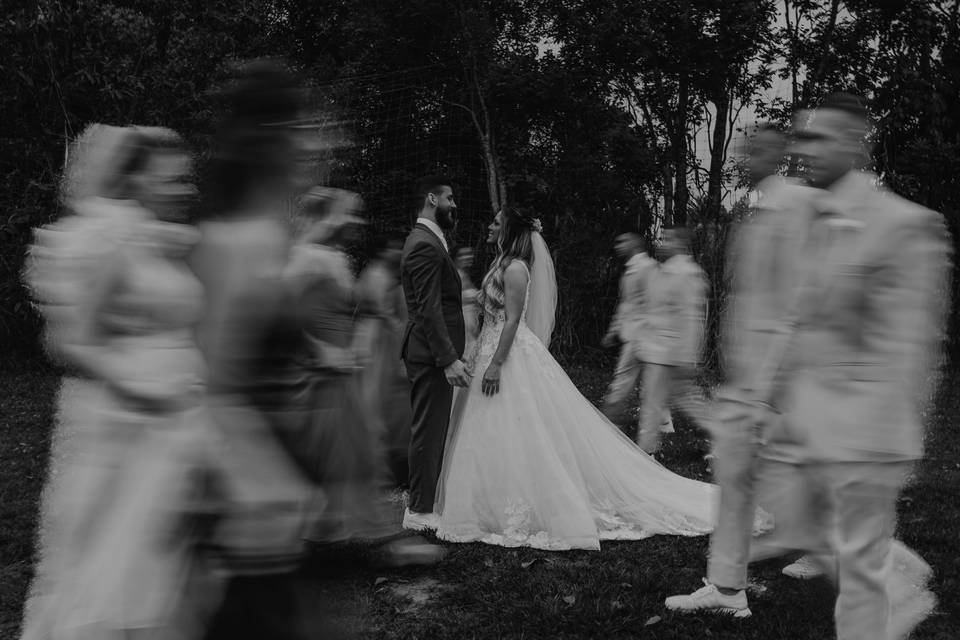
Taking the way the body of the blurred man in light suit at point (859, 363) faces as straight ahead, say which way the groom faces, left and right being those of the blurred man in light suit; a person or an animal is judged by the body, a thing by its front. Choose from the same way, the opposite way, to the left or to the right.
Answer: the opposite way

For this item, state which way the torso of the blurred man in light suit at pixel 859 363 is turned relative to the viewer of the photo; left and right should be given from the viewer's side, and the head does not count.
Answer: facing the viewer and to the left of the viewer

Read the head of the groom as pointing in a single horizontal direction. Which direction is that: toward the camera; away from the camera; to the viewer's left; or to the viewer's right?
to the viewer's right

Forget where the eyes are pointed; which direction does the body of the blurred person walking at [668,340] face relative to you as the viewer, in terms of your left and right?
facing to the left of the viewer

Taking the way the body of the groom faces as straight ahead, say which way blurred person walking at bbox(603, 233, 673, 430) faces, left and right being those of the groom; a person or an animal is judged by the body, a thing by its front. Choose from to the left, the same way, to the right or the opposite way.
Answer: the opposite way

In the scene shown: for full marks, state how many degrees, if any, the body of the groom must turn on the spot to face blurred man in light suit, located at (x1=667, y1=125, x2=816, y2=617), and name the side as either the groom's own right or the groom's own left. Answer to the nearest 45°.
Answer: approximately 45° to the groom's own right

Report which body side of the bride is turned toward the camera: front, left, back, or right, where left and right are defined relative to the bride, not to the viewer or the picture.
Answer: left

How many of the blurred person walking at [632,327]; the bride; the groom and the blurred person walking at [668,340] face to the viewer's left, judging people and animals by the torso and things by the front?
3

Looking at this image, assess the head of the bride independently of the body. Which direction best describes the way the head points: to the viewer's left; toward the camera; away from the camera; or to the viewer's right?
to the viewer's left

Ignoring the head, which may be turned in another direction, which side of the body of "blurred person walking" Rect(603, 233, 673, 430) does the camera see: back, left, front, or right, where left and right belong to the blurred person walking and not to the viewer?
left

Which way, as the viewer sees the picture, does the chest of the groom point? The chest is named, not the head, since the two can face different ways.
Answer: to the viewer's right
